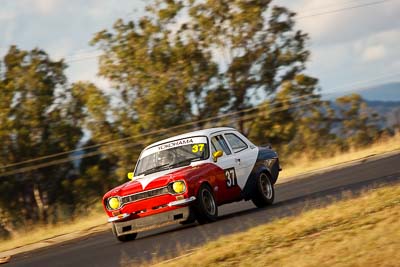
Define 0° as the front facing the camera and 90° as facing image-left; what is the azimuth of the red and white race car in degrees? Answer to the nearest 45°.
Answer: approximately 45°

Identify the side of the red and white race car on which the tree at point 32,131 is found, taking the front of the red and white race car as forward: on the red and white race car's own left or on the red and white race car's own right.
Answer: on the red and white race car's own right

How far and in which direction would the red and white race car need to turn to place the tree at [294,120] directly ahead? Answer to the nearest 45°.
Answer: approximately 135° to its right
